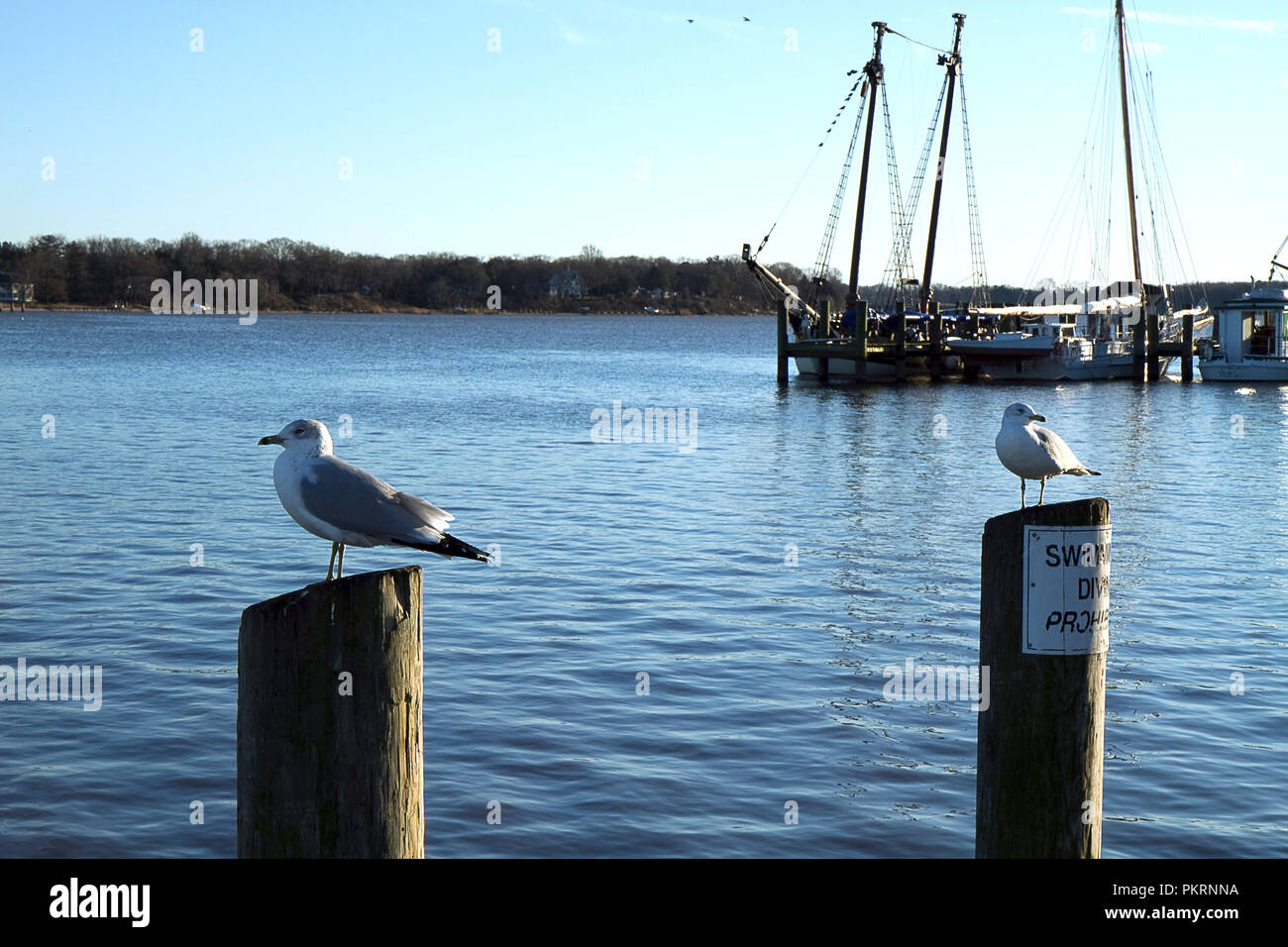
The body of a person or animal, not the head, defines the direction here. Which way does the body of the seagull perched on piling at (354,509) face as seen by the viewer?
to the viewer's left

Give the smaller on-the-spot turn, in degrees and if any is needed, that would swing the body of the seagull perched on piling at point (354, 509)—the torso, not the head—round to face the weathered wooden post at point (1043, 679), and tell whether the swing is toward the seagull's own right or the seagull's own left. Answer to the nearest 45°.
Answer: approximately 135° to the seagull's own right
